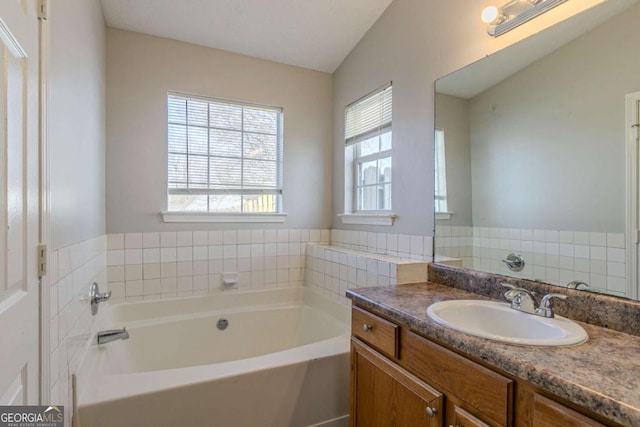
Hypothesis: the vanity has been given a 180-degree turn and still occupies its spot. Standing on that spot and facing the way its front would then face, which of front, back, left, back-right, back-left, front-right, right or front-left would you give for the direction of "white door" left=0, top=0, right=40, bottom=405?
back

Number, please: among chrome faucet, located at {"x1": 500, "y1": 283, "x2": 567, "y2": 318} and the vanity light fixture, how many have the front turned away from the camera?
0

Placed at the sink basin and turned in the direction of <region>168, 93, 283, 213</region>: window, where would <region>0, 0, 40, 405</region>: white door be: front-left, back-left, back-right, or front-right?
front-left

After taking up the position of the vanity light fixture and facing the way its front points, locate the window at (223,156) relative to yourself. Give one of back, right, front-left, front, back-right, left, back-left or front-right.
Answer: front-right

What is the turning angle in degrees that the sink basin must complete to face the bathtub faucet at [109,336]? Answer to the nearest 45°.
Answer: approximately 45° to its right

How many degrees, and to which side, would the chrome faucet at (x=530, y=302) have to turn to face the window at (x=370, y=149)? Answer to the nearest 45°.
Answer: approximately 90° to its right

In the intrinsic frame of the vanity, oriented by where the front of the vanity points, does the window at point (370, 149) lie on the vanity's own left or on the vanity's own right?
on the vanity's own right

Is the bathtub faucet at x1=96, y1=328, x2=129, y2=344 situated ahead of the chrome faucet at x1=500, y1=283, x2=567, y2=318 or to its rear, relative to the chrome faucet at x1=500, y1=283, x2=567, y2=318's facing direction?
ahead

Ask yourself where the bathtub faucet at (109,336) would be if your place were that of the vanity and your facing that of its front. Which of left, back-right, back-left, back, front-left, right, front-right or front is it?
front-right

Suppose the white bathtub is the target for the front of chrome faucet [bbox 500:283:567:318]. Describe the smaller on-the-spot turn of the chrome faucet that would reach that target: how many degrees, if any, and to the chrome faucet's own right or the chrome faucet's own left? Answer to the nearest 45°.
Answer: approximately 45° to the chrome faucet's own right

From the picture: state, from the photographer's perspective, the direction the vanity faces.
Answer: facing the viewer and to the left of the viewer
